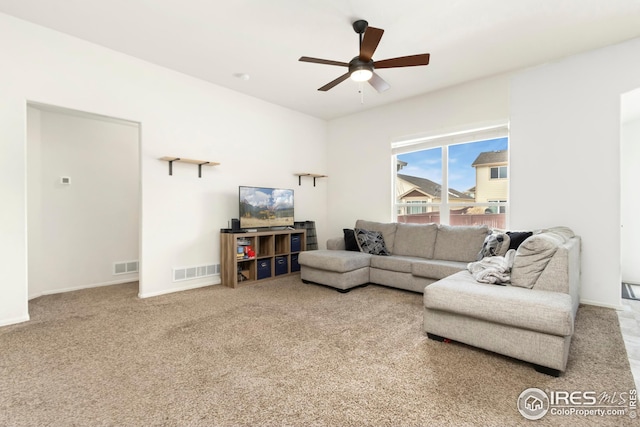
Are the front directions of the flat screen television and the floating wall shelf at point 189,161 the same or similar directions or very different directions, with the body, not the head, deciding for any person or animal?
same or similar directions

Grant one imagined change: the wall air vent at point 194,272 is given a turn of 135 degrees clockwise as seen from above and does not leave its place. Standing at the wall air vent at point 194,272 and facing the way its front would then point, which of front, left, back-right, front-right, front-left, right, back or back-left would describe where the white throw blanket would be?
back-left

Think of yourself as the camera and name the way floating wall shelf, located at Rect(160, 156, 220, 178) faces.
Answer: facing the viewer and to the right of the viewer

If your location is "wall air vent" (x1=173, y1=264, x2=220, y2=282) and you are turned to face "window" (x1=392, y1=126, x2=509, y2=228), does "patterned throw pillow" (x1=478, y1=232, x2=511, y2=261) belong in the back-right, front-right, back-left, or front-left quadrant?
front-right

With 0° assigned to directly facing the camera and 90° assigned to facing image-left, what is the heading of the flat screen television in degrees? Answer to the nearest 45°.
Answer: approximately 315°

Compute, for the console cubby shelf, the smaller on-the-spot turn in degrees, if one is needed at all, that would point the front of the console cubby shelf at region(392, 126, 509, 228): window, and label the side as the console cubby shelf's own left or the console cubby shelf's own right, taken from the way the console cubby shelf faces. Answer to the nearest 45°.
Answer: approximately 45° to the console cubby shelf's own left

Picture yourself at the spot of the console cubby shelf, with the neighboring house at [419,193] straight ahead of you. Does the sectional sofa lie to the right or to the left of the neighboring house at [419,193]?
right

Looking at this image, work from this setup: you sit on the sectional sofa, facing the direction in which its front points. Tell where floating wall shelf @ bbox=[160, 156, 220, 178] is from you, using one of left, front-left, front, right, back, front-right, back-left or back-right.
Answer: front-right

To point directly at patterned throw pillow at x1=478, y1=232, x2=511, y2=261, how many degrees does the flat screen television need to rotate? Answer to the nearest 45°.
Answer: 0° — it already faces it

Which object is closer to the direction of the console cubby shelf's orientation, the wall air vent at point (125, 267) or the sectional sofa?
the sectional sofa

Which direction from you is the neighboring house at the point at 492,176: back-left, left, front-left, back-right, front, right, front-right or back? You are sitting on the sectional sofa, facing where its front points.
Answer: back-right

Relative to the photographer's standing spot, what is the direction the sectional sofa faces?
facing the viewer and to the left of the viewer
